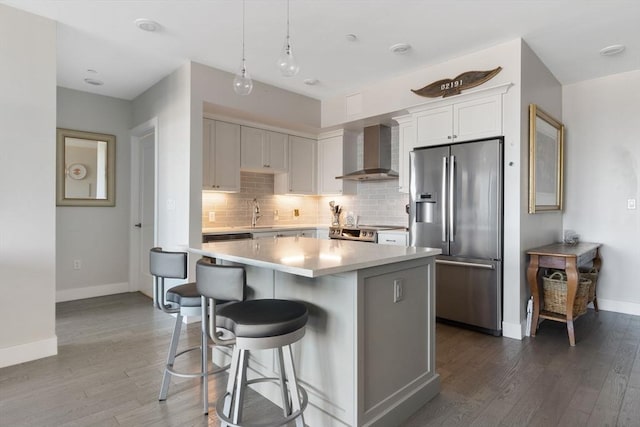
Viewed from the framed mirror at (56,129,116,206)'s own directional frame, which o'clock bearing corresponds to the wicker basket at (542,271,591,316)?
The wicker basket is roughly at 12 o'clock from the framed mirror.

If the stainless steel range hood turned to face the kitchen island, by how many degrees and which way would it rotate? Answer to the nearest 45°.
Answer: approximately 45° to its left

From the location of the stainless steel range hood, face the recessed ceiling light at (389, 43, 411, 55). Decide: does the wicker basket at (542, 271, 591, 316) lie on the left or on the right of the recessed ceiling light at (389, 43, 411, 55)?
left

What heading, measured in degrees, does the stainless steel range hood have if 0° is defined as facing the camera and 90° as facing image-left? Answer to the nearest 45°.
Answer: approximately 45°

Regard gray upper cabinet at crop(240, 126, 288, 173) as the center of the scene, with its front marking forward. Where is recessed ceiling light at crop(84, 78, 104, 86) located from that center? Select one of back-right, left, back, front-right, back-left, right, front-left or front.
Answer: back-right

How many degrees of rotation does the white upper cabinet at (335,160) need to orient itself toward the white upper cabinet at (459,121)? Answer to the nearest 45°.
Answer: approximately 90° to its left
